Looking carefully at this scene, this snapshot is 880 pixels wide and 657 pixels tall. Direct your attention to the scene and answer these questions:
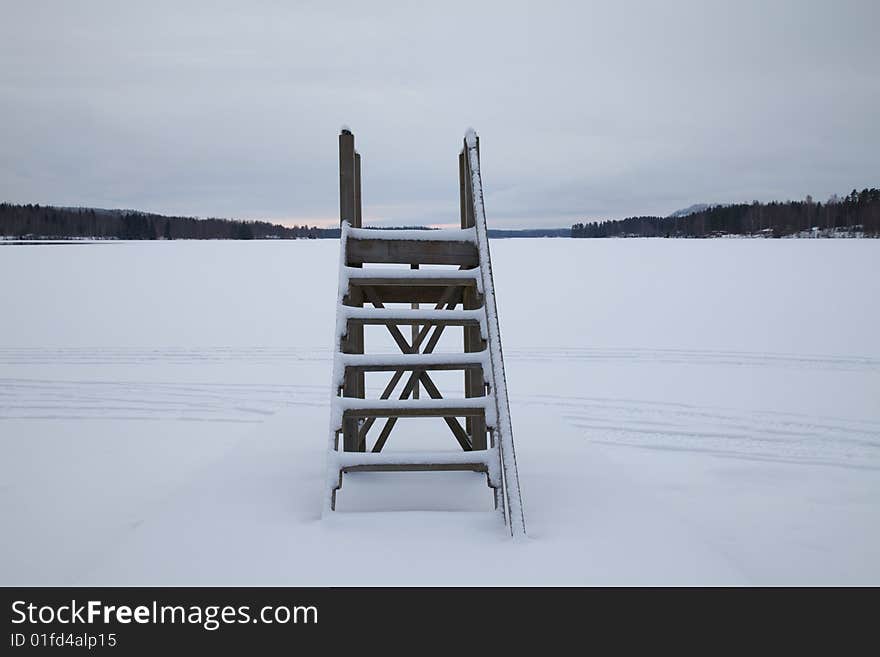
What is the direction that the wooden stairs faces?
toward the camera

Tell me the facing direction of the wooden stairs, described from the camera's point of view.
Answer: facing the viewer
